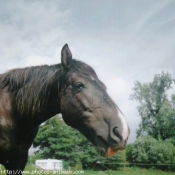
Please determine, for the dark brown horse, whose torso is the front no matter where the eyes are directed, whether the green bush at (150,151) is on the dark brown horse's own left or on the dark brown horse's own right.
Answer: on the dark brown horse's own left

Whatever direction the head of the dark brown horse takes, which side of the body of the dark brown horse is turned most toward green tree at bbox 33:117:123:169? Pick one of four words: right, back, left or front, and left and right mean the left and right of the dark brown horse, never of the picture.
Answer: left

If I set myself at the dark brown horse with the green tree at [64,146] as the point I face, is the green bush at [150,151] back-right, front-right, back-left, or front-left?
front-right

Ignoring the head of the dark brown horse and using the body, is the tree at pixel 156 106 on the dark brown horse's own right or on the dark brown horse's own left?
on the dark brown horse's own left

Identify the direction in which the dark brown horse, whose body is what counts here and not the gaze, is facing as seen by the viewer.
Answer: to the viewer's right

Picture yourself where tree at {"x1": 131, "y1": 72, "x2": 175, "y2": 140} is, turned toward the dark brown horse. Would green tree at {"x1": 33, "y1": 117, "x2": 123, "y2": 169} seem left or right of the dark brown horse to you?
right
